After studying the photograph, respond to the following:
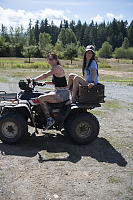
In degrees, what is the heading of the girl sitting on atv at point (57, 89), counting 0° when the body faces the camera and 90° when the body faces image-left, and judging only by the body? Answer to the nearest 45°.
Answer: approximately 90°

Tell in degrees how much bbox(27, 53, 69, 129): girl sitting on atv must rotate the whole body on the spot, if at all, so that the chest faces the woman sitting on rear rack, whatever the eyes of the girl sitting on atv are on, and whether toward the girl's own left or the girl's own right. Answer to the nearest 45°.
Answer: approximately 180°

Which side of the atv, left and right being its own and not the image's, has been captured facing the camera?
left
